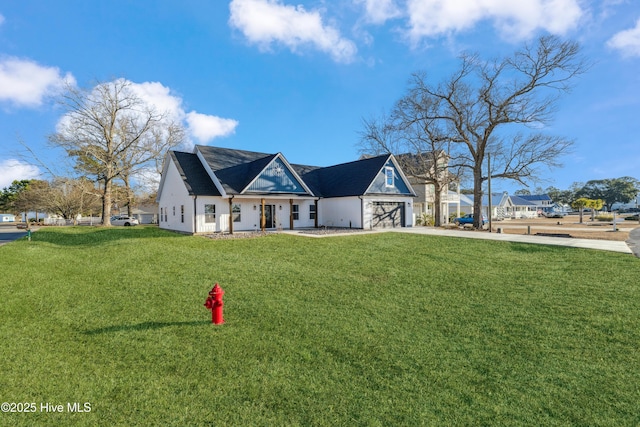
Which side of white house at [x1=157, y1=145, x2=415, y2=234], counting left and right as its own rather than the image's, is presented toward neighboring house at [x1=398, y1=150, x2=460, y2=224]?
left

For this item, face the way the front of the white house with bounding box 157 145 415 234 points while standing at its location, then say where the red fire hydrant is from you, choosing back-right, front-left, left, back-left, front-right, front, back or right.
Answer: front-right

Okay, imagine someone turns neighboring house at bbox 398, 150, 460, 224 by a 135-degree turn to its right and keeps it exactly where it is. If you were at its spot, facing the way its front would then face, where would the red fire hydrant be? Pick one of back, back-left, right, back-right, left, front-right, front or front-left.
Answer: left

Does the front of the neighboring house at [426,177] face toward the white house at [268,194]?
no

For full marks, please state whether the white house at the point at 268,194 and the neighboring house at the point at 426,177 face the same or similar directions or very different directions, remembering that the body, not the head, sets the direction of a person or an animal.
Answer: same or similar directions

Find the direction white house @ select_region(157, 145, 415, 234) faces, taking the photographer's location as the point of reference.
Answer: facing the viewer and to the right of the viewer

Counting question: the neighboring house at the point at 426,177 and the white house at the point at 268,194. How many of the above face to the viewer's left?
0
